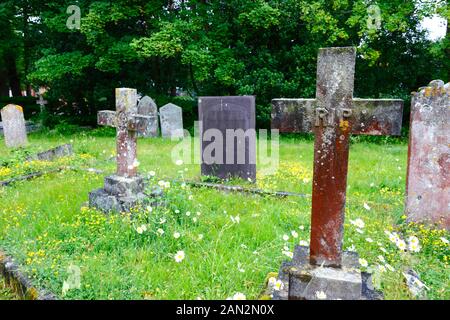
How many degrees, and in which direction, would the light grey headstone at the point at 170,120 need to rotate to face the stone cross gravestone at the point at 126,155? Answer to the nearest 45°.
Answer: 0° — it already faces it

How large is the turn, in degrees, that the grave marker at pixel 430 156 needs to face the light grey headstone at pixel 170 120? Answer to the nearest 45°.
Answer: approximately 135° to its right

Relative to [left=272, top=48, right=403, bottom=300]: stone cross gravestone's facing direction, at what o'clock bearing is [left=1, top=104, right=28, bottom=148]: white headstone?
The white headstone is roughly at 4 o'clock from the stone cross gravestone.

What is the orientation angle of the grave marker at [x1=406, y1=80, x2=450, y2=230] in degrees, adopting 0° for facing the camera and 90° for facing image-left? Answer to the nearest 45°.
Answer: approximately 0°

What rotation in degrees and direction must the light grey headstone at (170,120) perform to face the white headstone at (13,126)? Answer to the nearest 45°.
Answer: approximately 90° to its right

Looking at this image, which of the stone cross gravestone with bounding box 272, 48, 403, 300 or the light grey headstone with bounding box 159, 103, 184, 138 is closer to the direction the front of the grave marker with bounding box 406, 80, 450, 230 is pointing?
the stone cross gravestone

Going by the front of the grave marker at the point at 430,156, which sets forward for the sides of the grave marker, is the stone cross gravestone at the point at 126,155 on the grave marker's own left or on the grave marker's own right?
on the grave marker's own right

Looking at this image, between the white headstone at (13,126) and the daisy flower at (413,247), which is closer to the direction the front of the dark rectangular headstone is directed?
the daisy flower

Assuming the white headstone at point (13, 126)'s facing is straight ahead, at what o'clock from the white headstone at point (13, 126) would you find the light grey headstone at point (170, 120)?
the light grey headstone at point (170, 120) is roughly at 9 o'clock from the white headstone at point (13, 126).

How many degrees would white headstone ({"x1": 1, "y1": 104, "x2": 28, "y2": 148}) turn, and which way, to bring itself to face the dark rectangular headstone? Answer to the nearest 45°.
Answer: approximately 45° to its left
